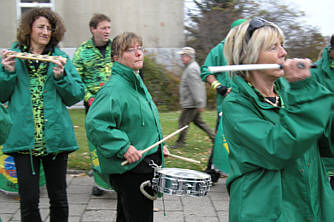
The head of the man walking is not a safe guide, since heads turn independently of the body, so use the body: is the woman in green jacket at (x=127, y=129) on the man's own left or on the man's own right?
on the man's own left

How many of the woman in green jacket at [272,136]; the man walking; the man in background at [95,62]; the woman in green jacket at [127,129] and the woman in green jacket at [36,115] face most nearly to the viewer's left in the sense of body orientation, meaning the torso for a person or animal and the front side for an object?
1

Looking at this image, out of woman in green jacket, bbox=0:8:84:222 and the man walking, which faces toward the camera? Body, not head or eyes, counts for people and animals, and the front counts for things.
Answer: the woman in green jacket

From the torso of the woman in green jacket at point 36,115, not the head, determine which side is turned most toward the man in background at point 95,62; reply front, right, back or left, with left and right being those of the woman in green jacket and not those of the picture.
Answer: back

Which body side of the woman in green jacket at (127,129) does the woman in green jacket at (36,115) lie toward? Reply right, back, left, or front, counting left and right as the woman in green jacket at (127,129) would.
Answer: back

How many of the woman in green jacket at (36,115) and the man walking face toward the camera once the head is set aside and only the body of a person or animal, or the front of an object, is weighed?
1

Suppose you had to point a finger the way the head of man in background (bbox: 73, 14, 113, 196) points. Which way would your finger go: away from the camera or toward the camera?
toward the camera

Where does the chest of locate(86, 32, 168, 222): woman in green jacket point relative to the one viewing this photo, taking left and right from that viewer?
facing the viewer and to the right of the viewer

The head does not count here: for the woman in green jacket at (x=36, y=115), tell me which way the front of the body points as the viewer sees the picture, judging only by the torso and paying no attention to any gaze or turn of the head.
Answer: toward the camera
